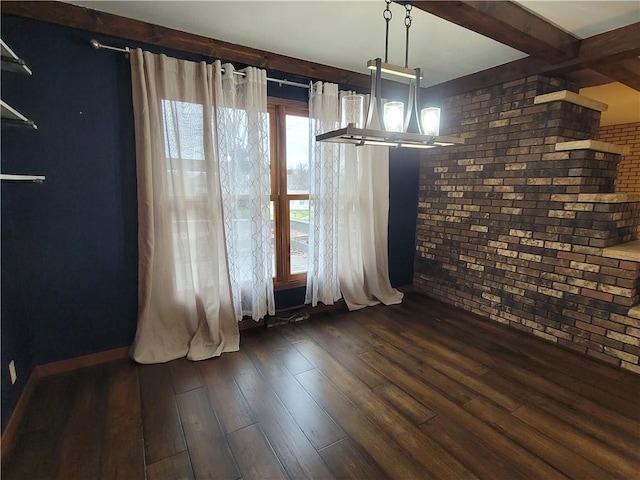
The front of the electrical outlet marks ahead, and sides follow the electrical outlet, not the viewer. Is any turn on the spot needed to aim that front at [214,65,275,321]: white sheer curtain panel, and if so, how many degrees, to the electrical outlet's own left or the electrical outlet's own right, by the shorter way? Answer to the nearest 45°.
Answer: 0° — it already faces it

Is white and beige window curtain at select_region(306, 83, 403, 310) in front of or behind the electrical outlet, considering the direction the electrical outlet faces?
in front

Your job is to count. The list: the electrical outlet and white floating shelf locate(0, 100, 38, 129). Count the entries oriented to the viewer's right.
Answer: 2

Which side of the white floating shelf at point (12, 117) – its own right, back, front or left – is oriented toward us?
right

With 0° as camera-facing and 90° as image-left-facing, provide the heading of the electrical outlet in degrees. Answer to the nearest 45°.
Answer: approximately 270°

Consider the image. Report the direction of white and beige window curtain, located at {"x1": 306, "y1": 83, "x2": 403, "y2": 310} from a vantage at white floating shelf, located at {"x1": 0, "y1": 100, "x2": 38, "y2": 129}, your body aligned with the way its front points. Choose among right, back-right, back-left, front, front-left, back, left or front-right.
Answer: front

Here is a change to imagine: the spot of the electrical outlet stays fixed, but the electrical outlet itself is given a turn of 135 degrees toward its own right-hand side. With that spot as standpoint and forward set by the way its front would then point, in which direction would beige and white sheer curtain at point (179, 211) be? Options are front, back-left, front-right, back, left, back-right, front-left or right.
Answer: back-left

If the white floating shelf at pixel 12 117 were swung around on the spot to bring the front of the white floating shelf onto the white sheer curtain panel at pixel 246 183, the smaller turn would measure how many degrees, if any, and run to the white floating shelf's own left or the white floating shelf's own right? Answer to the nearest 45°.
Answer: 0° — it already faces it
